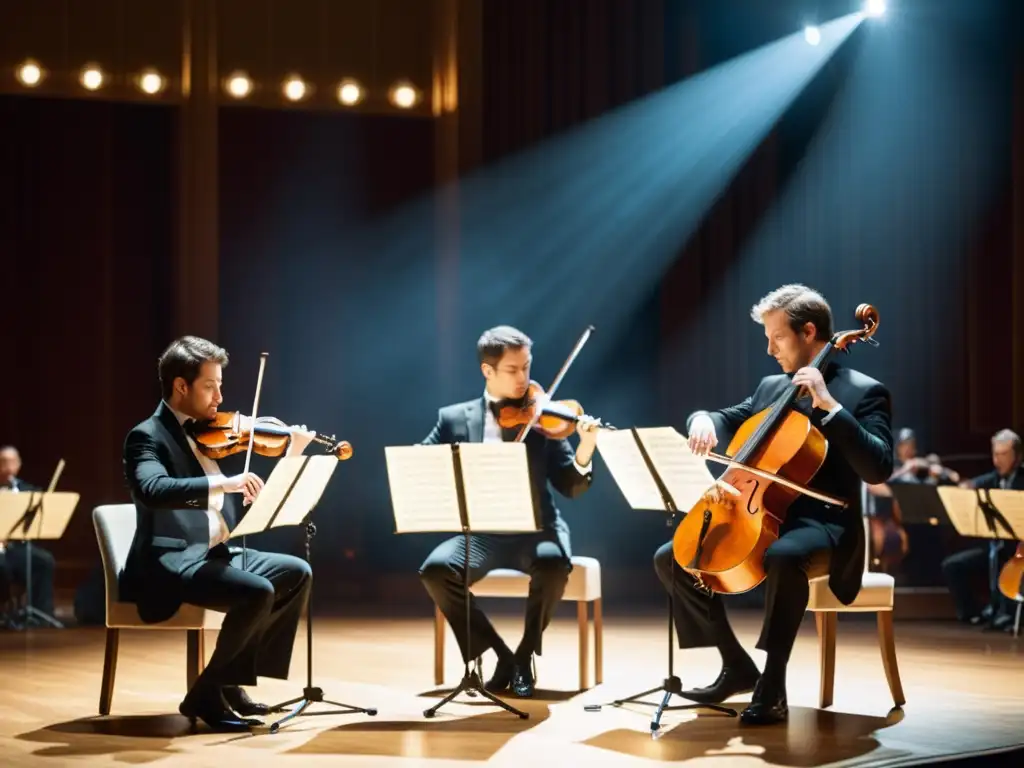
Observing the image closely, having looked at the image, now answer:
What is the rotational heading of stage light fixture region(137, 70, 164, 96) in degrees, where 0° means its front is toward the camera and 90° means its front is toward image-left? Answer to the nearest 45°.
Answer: approximately 0°

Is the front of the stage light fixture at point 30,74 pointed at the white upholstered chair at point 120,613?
yes

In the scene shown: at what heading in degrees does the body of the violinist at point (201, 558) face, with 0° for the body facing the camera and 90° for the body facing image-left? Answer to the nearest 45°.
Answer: approximately 270°

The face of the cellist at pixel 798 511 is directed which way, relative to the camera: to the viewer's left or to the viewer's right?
to the viewer's left

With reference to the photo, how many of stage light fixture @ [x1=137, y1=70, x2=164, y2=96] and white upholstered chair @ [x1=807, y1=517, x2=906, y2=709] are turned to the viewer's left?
1

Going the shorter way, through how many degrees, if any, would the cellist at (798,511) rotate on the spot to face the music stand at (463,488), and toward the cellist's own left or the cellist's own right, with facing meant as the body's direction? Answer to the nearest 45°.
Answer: approximately 45° to the cellist's own right

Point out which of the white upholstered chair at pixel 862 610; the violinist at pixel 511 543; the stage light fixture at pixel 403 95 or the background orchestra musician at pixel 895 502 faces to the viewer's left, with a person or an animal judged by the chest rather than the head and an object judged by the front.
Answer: the white upholstered chair
